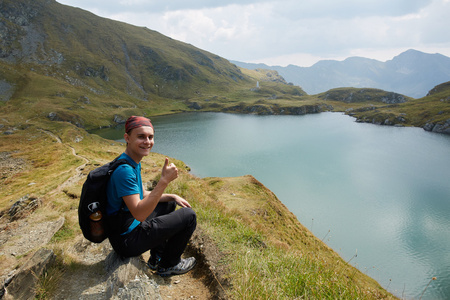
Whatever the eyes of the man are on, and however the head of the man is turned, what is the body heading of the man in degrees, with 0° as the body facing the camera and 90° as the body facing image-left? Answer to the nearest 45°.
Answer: approximately 270°

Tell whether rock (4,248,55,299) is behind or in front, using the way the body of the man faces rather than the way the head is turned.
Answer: behind
